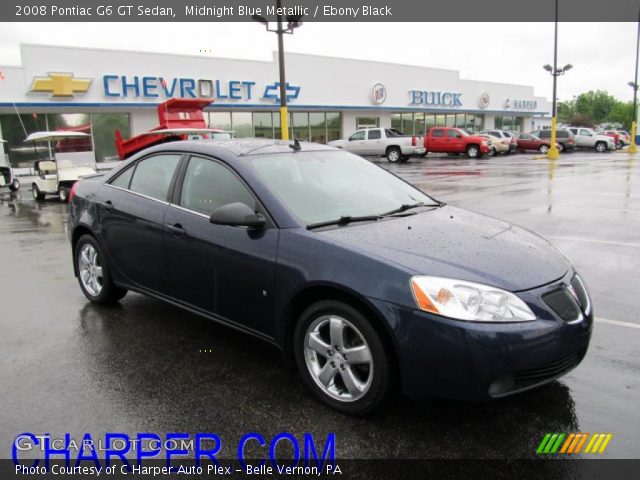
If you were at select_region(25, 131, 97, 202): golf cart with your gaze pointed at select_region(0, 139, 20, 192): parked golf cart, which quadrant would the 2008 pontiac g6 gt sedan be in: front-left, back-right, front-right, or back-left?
back-left

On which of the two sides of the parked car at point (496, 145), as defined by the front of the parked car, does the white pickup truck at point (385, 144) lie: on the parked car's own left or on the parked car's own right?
on the parked car's own right

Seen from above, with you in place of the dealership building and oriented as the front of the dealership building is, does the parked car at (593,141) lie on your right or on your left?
on your left

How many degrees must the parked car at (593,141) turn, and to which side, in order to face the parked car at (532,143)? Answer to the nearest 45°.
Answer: approximately 135° to its right

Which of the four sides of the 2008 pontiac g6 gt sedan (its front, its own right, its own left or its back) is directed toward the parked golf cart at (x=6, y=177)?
back

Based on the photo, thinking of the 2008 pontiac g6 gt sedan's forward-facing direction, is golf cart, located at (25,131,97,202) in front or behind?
behind

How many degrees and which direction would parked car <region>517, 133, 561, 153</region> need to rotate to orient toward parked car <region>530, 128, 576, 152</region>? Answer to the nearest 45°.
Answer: approximately 90° to its left

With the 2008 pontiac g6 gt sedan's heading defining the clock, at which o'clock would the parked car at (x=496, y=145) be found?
The parked car is roughly at 8 o'clock from the 2008 pontiac g6 gt sedan.
